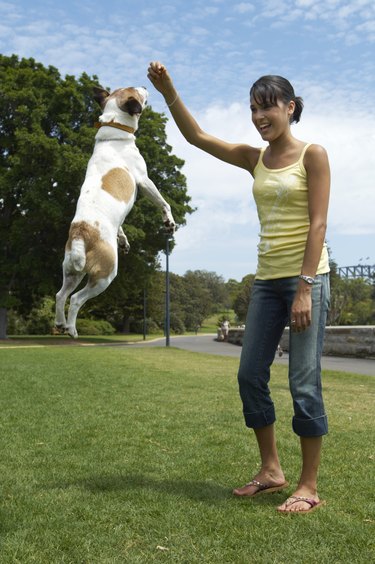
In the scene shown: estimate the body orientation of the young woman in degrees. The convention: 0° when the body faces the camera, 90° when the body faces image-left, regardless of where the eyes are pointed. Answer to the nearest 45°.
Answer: approximately 45°

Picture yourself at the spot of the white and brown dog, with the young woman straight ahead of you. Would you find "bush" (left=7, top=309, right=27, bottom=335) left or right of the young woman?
left

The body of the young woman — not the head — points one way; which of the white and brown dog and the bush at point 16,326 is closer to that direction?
the white and brown dog

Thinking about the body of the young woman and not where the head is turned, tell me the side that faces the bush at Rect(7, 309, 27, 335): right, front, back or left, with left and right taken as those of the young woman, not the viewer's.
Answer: right
